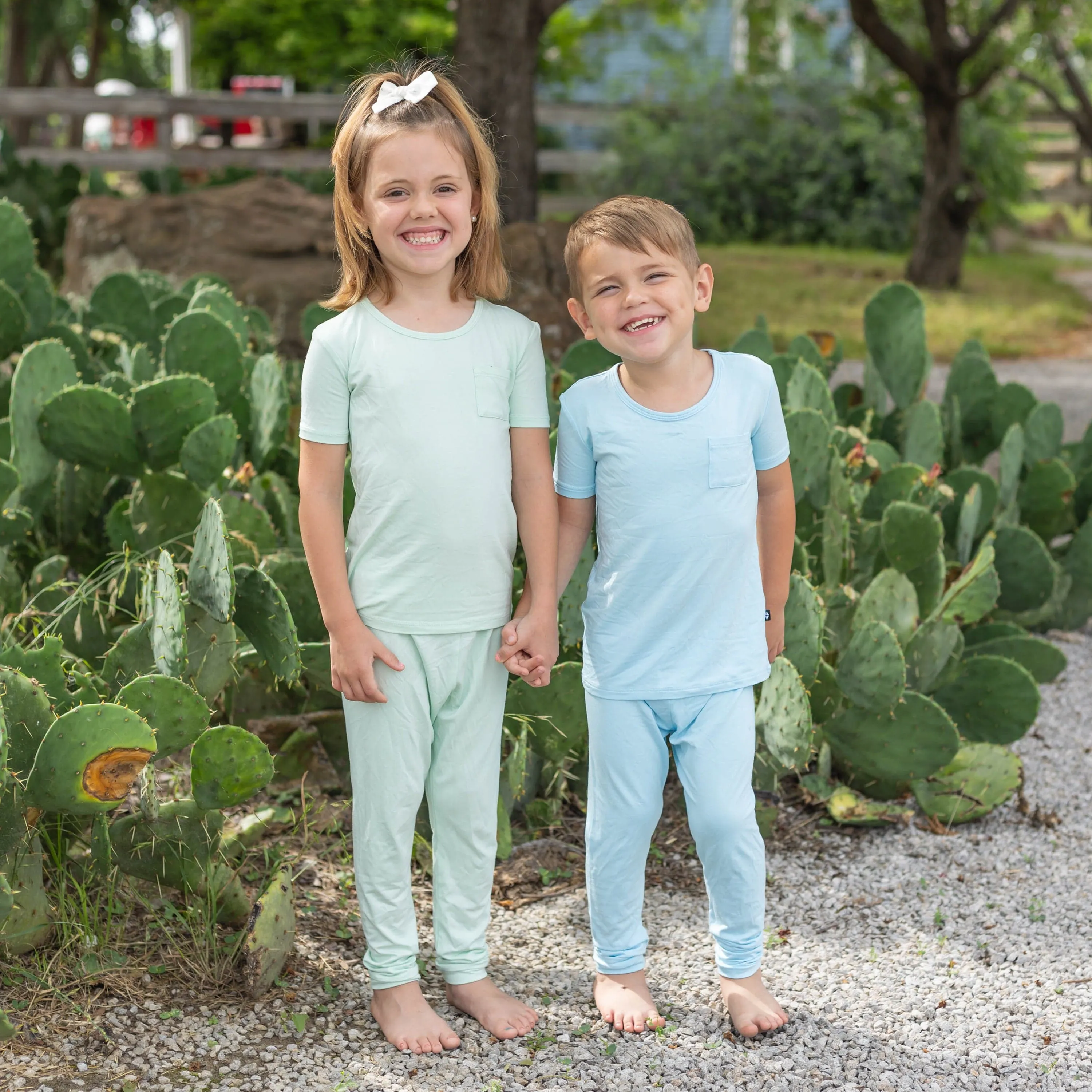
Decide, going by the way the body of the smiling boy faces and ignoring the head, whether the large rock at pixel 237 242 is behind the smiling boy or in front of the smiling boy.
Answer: behind

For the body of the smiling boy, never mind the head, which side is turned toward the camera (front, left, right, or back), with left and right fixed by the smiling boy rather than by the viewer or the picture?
front
